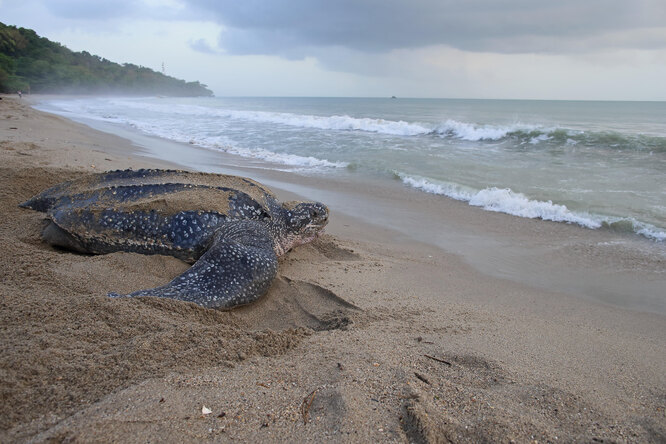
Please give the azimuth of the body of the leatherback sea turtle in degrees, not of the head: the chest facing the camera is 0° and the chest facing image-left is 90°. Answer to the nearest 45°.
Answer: approximately 270°
